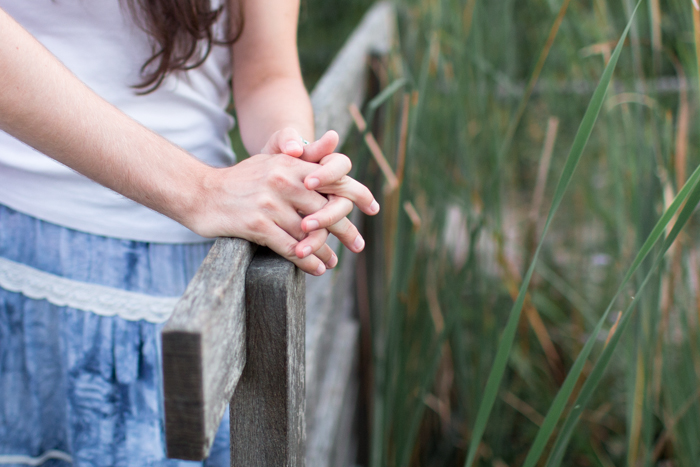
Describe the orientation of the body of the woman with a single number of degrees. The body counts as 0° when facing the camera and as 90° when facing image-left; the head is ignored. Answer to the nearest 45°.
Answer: approximately 315°
